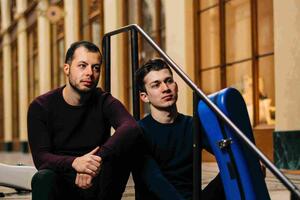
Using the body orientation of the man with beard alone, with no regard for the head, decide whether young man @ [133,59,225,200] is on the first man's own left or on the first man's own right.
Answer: on the first man's own left

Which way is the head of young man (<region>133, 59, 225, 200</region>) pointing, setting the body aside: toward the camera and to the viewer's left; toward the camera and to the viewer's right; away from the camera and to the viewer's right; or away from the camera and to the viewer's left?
toward the camera and to the viewer's right

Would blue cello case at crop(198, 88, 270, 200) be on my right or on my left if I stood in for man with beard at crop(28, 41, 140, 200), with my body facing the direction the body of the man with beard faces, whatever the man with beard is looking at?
on my left

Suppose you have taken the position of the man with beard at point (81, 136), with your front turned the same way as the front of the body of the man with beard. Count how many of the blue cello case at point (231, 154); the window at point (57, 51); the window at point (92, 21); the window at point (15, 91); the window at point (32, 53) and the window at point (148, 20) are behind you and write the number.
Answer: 5

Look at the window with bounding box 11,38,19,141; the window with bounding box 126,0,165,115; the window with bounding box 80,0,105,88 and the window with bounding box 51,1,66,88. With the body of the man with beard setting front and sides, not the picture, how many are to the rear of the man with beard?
4

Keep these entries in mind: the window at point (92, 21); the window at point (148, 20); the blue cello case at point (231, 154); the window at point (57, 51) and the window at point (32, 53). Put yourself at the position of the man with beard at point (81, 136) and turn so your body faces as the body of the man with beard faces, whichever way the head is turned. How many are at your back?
4

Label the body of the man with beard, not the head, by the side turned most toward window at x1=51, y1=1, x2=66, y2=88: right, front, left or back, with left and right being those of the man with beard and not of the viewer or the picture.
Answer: back

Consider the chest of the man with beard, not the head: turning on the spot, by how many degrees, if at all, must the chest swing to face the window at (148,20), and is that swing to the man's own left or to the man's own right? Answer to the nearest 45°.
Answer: approximately 180°

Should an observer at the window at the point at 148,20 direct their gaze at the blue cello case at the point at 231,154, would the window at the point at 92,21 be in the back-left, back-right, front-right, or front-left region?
back-right

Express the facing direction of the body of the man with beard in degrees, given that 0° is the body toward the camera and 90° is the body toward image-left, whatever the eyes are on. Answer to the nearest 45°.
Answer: approximately 0°

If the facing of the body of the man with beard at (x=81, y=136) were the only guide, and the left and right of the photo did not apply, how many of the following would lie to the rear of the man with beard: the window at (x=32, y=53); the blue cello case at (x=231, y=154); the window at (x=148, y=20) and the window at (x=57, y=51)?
3

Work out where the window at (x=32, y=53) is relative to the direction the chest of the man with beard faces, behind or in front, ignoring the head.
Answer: behind

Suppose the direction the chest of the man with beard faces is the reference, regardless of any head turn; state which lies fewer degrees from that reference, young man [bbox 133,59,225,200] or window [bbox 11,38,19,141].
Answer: the young man

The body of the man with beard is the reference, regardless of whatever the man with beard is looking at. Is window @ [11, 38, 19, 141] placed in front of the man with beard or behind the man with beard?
behind

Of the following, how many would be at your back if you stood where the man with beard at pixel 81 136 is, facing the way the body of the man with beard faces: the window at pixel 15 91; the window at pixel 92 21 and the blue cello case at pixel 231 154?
2

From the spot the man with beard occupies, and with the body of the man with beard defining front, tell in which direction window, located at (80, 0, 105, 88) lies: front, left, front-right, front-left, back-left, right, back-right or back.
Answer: back

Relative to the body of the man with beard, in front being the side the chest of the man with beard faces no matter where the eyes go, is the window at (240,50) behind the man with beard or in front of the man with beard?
behind

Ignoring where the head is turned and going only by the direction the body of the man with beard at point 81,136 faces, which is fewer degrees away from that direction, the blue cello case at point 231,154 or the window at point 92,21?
the blue cello case
